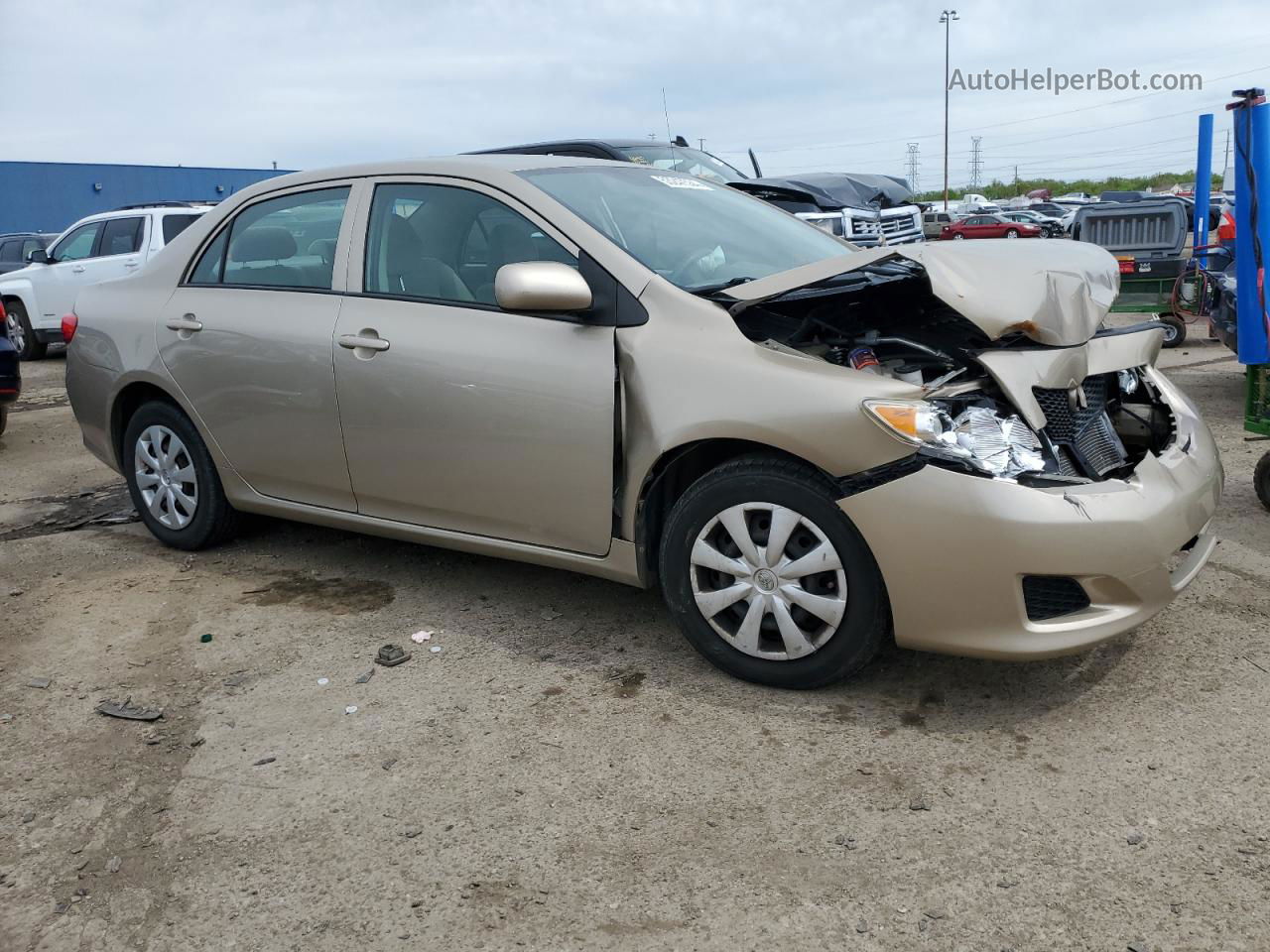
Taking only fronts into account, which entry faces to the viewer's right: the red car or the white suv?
the red car

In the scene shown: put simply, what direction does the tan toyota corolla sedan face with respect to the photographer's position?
facing the viewer and to the right of the viewer

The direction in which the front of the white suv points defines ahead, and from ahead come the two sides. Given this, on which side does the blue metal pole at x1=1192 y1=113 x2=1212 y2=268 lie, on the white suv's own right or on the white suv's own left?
on the white suv's own left

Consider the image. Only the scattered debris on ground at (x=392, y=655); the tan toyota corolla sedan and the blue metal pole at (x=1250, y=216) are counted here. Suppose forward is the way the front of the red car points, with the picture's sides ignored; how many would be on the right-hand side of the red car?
3

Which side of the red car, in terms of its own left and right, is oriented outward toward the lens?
right

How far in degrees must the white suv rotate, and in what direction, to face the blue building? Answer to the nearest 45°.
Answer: approximately 135° to its right

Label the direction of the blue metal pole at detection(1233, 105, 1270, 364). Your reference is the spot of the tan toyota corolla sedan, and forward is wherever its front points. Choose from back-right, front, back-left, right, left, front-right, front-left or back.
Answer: left

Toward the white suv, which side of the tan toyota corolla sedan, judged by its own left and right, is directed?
back

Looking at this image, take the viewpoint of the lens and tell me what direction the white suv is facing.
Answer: facing the viewer and to the left of the viewer

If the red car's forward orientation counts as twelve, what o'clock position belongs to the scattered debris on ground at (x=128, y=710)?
The scattered debris on ground is roughly at 3 o'clock from the red car.
